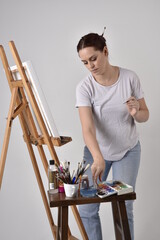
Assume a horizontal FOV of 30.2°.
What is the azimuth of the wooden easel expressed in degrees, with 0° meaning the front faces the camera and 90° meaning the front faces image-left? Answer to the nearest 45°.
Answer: approximately 225°

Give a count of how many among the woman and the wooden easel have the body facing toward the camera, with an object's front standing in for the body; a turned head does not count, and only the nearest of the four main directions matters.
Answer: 1

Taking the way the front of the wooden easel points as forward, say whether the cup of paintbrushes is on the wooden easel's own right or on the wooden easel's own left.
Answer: on the wooden easel's own right

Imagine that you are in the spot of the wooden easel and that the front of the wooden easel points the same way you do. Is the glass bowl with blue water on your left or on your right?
on your right

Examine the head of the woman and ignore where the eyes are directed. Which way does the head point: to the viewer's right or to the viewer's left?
to the viewer's left

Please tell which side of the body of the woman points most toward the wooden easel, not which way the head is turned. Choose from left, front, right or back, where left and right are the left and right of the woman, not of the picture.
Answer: right

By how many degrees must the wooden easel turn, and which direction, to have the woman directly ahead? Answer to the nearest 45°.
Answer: approximately 45° to its right

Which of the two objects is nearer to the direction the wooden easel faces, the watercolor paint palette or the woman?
the woman

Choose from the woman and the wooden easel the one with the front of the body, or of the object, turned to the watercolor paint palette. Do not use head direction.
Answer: the woman

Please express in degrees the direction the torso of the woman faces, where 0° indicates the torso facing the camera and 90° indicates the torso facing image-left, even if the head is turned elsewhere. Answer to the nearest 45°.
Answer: approximately 0°
